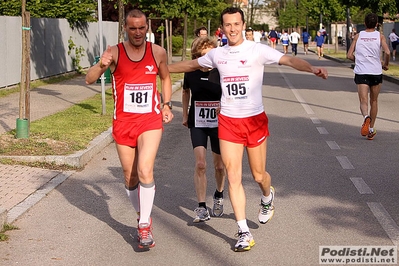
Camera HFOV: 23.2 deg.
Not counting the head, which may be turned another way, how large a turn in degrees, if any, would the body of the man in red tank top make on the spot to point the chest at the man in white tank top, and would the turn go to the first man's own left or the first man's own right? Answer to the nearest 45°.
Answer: approximately 135° to the first man's own left

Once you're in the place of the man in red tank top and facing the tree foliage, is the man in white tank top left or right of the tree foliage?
right

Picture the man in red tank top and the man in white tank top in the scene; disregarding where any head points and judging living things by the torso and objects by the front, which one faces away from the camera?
the man in white tank top

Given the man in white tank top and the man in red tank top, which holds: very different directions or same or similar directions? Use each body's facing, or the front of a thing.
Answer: very different directions

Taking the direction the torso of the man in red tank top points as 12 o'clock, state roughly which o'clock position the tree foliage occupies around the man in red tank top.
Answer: The tree foliage is roughly at 6 o'clock from the man in red tank top.

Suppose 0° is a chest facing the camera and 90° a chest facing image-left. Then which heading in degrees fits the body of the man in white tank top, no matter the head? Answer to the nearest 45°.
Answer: approximately 180°

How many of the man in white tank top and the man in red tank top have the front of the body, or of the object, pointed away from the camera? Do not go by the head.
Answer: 1

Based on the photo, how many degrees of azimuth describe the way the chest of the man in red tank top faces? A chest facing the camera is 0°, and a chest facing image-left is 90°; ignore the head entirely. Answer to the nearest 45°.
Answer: approximately 0°
